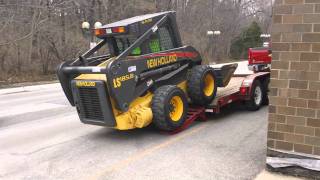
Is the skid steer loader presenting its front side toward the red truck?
yes

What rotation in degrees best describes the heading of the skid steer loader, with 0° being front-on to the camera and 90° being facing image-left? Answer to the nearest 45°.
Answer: approximately 225°
